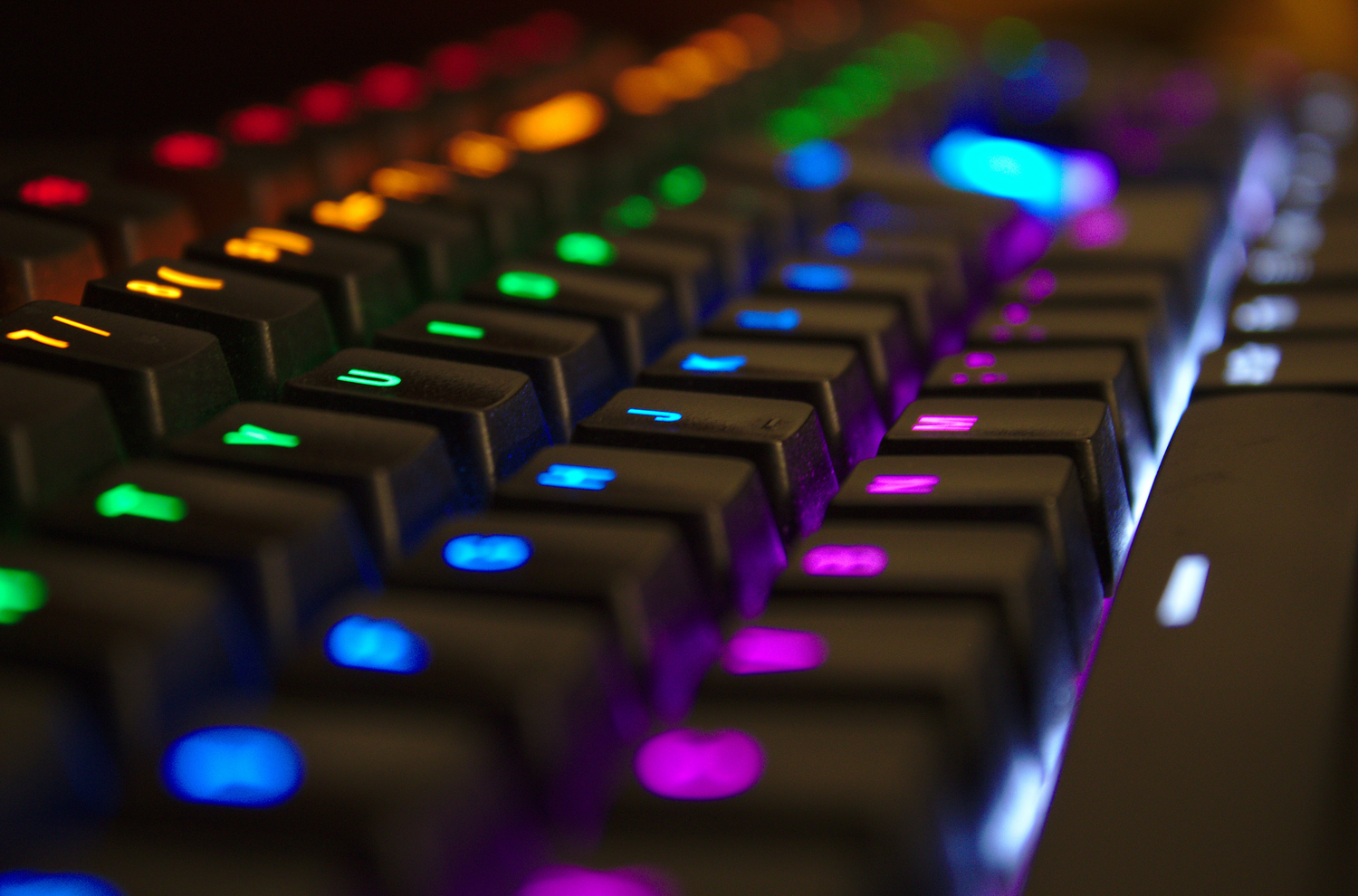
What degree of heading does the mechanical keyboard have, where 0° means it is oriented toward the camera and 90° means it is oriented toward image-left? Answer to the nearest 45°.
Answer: approximately 270°
